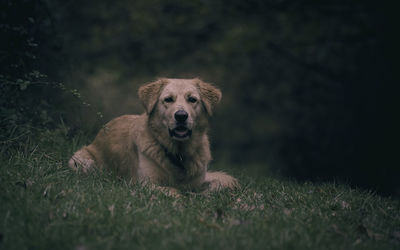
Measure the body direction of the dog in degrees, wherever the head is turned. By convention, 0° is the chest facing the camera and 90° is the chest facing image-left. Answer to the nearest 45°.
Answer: approximately 315°
